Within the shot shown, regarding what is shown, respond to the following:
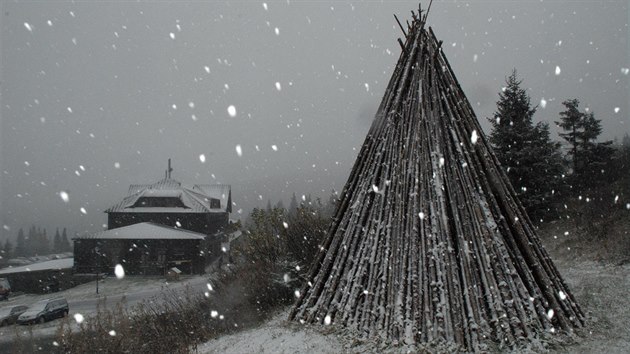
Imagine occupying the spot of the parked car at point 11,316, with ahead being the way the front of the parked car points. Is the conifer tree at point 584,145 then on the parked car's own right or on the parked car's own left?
on the parked car's own left

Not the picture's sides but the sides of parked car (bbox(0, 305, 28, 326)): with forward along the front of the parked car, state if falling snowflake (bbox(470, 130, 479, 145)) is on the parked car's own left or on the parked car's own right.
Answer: on the parked car's own left

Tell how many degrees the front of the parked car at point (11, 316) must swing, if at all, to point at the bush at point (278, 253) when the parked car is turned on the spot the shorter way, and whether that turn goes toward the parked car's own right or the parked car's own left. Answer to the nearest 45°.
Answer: approximately 90° to the parked car's own left

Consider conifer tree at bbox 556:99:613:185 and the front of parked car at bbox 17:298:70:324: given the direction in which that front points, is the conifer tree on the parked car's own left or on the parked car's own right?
on the parked car's own left

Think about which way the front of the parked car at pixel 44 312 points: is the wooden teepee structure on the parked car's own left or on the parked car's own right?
on the parked car's own left

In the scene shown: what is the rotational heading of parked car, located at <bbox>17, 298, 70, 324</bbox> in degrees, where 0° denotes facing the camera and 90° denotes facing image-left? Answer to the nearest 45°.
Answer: approximately 45°

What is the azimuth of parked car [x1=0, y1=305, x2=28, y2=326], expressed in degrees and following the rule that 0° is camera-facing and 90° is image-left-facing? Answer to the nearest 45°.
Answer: approximately 45°
